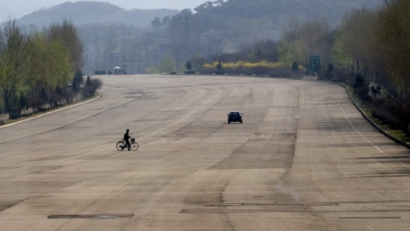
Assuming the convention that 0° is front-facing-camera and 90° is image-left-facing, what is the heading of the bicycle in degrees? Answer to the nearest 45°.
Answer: approximately 270°
